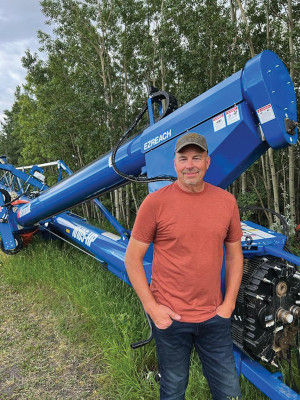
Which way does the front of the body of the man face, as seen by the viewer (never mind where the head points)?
toward the camera

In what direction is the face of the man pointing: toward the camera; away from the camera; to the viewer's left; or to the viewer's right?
toward the camera
